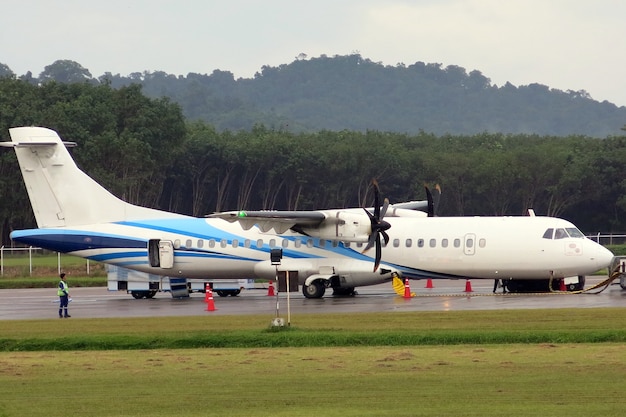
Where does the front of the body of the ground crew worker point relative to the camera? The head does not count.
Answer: to the viewer's right
